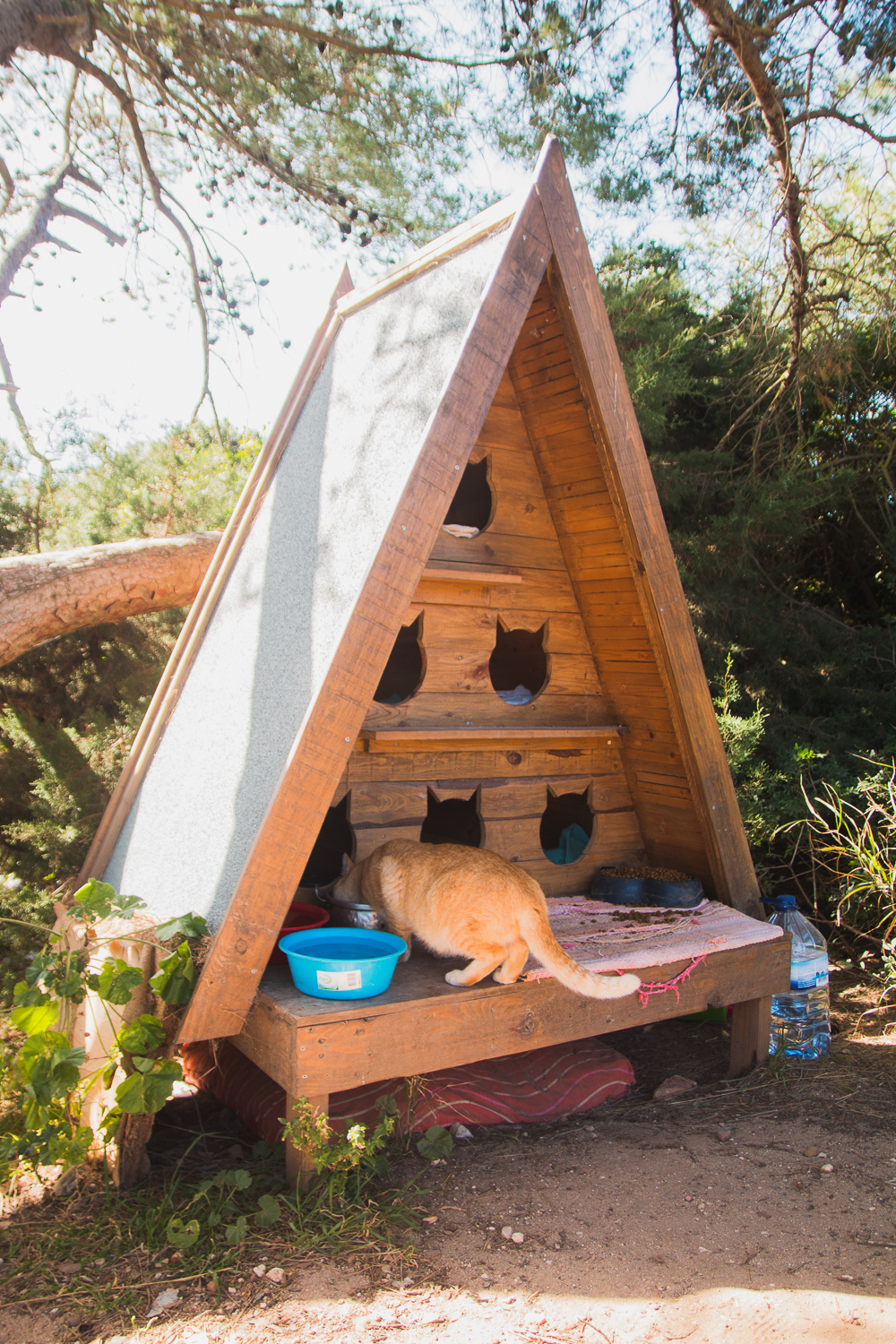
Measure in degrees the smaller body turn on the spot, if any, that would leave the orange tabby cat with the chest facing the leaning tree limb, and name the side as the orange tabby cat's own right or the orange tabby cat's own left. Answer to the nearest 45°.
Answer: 0° — it already faces it

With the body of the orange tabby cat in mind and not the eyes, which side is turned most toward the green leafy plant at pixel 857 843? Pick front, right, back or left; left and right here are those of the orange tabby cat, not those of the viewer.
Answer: right

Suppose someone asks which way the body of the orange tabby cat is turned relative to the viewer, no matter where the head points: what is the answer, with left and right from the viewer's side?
facing away from the viewer and to the left of the viewer

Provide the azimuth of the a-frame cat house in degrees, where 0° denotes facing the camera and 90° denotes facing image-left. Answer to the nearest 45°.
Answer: approximately 315°

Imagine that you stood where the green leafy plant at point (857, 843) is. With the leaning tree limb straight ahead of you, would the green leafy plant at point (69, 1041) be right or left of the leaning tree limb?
left

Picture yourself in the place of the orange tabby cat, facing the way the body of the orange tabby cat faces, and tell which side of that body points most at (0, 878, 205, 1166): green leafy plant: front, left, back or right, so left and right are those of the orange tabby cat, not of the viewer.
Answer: left

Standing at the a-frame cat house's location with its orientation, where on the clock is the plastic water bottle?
The plastic water bottle is roughly at 10 o'clock from the a-frame cat house.
